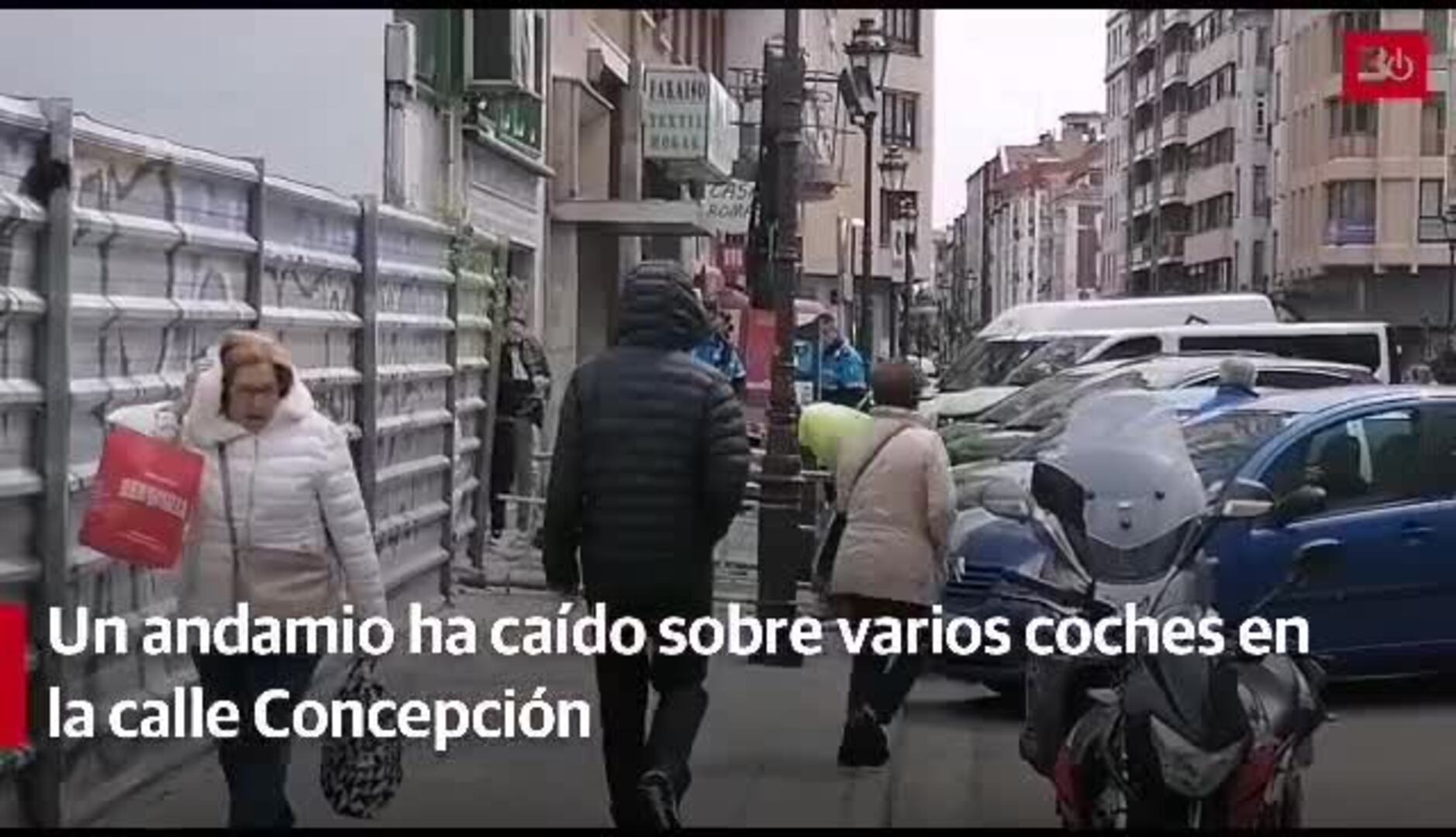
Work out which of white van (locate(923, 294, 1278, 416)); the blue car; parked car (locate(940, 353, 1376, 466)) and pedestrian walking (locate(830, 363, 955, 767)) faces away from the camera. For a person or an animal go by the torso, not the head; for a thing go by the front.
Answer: the pedestrian walking

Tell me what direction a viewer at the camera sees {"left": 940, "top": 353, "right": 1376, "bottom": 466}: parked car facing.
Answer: facing the viewer and to the left of the viewer

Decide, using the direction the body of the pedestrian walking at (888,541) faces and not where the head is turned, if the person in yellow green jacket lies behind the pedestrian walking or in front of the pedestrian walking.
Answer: in front

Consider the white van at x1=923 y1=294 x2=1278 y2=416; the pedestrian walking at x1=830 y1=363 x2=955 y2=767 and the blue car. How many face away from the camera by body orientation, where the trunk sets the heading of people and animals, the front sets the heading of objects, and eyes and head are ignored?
1

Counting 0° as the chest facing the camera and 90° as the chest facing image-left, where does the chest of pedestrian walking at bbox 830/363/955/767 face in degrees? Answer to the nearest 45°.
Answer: approximately 180°

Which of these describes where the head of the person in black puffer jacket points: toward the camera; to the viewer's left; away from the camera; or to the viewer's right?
away from the camera
